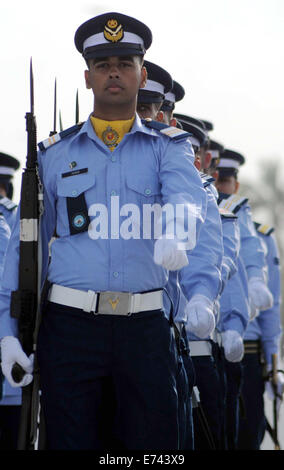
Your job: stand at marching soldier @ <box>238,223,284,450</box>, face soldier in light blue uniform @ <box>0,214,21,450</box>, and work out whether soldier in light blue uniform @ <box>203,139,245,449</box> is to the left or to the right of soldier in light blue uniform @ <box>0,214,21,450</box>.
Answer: left

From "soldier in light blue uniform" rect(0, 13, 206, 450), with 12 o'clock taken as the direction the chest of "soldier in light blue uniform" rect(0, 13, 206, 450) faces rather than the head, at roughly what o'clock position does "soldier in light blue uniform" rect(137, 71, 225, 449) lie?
"soldier in light blue uniform" rect(137, 71, 225, 449) is roughly at 7 o'clock from "soldier in light blue uniform" rect(0, 13, 206, 450).

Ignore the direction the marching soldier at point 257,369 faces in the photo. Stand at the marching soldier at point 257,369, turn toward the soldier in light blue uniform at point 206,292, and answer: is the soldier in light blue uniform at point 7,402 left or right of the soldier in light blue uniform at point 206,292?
right

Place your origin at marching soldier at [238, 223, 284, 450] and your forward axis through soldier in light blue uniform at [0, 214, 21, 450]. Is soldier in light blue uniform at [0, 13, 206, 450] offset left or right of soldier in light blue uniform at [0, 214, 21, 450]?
left

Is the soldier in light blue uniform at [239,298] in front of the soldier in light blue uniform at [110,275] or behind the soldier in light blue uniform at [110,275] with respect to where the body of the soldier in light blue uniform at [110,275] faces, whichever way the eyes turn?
behind

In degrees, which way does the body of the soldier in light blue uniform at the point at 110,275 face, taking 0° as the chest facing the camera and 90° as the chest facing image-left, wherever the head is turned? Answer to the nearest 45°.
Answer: approximately 0°

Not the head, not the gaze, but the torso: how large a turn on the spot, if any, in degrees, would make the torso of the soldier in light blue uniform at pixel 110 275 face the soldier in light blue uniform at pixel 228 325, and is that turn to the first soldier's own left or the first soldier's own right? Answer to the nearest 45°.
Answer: approximately 180°

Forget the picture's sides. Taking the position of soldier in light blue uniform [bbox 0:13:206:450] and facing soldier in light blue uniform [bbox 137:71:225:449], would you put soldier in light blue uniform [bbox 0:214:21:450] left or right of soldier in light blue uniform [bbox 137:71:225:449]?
left
